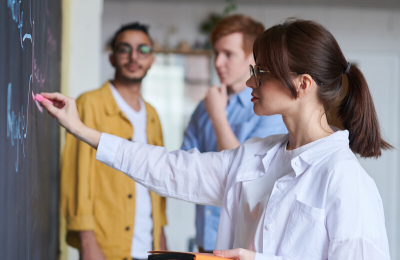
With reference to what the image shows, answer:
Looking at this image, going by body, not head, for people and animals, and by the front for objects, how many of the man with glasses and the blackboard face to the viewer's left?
0

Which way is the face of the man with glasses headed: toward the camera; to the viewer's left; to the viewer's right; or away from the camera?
toward the camera

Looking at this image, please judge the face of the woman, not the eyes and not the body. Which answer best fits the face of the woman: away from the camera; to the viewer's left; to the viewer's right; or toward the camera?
to the viewer's left

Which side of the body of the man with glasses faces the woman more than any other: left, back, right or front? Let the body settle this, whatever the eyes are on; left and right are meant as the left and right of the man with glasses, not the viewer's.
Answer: front

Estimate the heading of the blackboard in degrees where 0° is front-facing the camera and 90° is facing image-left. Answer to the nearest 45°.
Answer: approximately 315°

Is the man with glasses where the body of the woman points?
no

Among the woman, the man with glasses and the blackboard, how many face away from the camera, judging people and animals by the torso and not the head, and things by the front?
0

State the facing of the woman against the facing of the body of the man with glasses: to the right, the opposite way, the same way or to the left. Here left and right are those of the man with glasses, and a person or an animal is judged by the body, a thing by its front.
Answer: to the right

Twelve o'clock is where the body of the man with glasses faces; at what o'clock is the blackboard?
The blackboard is roughly at 2 o'clock from the man with glasses.

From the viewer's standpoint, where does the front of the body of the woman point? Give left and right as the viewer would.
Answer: facing the viewer and to the left of the viewer
